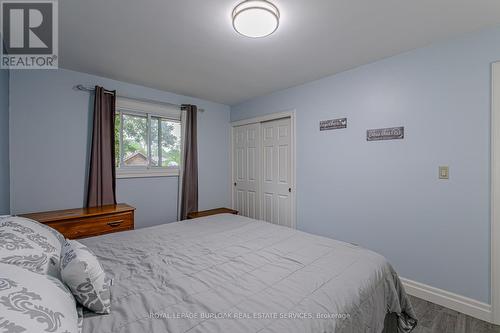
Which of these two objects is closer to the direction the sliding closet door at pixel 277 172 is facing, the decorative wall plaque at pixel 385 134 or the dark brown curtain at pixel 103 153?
the dark brown curtain

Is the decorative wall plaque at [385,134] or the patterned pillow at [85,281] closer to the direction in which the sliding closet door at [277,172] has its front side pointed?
the patterned pillow

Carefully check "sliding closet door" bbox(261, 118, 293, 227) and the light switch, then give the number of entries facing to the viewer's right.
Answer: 0

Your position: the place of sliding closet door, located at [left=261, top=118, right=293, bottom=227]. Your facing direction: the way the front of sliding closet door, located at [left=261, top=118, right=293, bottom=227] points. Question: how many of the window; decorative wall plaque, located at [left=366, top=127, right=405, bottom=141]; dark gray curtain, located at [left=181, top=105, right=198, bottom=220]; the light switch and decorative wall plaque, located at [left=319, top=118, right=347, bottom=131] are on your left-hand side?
3

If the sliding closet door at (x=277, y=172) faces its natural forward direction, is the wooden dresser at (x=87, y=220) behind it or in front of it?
in front

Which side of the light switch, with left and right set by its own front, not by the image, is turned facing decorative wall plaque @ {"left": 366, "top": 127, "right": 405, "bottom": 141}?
right

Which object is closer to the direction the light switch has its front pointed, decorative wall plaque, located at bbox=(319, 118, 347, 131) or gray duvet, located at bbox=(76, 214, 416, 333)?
the gray duvet

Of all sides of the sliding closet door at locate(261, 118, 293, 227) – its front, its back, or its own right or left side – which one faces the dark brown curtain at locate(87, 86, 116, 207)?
front

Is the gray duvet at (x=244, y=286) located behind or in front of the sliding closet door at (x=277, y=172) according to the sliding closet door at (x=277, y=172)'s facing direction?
in front

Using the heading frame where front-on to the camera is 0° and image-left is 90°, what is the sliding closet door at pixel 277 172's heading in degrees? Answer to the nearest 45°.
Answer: approximately 45°

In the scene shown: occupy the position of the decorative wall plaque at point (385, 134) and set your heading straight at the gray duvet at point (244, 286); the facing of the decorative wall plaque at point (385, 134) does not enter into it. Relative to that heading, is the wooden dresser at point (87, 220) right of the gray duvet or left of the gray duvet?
right

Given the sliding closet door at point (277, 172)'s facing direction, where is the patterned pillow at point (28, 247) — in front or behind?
in front
